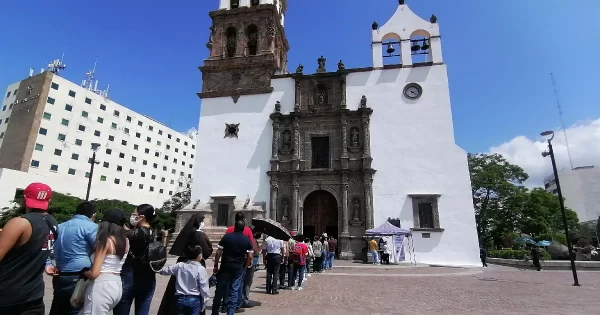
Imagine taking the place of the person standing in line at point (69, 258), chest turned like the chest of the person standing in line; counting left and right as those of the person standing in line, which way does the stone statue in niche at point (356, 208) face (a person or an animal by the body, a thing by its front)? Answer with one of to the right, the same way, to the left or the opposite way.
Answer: the opposite way

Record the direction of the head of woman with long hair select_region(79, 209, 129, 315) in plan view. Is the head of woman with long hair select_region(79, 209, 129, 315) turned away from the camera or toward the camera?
away from the camera

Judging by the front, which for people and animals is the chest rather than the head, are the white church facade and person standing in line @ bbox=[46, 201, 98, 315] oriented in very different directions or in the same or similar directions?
very different directions

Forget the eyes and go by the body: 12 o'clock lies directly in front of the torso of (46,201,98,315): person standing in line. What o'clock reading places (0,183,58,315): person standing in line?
(0,183,58,315): person standing in line is roughly at 5 o'clock from (46,201,98,315): person standing in line.

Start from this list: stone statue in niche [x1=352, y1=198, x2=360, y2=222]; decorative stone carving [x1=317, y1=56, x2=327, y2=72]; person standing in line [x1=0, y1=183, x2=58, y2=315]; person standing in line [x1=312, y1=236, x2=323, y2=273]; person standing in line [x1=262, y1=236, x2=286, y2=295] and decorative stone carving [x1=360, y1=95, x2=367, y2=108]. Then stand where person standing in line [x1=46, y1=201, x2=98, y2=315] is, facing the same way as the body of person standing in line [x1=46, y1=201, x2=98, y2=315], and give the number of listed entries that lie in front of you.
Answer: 5

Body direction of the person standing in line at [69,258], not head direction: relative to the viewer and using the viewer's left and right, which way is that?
facing away from the viewer and to the right of the viewer

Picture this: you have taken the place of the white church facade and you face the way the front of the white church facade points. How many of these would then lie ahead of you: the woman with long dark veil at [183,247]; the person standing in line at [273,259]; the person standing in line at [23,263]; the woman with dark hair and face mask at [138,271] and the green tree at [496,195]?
4

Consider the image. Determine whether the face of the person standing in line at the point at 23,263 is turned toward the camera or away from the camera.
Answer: away from the camera

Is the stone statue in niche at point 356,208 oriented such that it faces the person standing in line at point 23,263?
yes

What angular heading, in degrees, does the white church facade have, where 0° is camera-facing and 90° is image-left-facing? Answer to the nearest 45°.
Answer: approximately 0°
